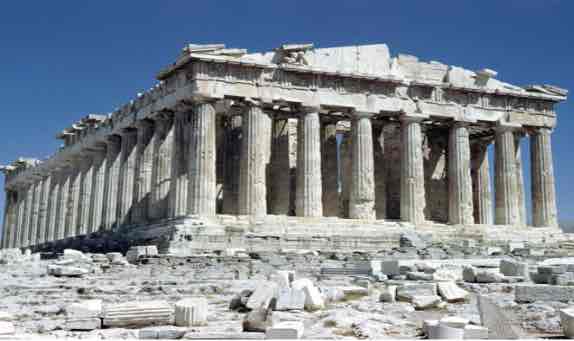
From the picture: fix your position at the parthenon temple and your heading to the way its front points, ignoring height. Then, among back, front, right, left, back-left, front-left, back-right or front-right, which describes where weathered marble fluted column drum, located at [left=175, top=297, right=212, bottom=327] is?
front-right

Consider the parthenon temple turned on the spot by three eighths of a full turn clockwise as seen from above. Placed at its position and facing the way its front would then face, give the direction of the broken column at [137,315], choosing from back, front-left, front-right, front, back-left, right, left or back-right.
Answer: left

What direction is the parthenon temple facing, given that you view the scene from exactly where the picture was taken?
facing the viewer and to the right of the viewer
